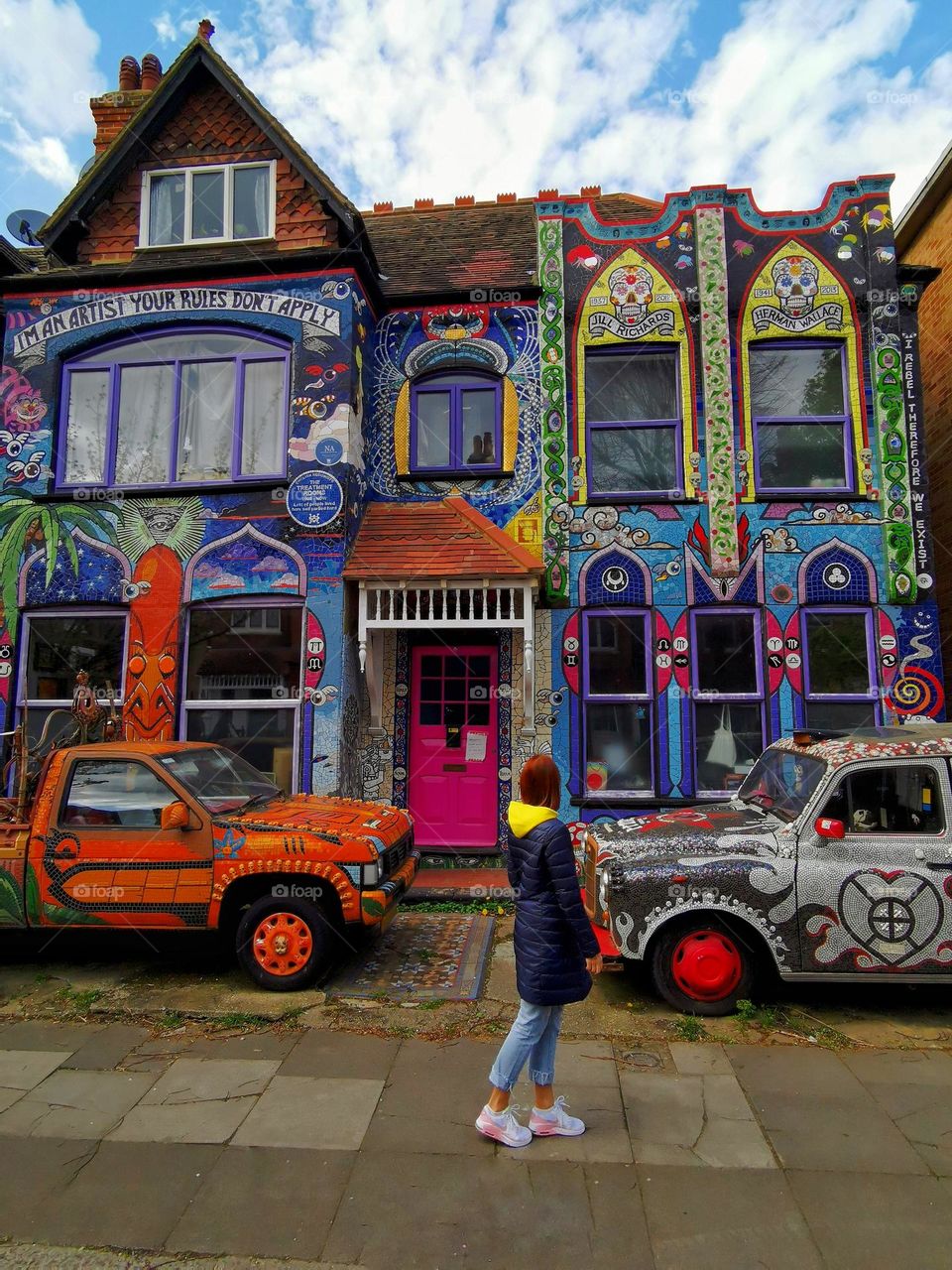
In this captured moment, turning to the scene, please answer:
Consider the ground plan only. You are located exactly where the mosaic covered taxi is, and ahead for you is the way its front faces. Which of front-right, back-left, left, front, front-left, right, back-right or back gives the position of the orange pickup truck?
front

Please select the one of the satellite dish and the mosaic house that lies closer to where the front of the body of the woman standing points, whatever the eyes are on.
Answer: the mosaic house

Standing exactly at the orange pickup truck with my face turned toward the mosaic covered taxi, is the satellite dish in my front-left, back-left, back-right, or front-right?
back-left

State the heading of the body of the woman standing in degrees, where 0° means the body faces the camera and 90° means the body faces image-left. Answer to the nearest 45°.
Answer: approximately 225°

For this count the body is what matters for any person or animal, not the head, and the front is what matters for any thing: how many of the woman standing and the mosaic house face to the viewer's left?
0

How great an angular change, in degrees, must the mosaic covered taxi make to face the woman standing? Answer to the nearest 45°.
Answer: approximately 45° to its left

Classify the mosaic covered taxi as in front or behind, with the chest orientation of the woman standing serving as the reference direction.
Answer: in front

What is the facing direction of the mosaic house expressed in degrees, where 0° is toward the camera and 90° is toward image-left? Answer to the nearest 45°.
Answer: approximately 0°

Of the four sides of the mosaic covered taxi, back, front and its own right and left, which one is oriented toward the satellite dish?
front

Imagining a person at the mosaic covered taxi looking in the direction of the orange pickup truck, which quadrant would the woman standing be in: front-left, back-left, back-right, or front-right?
front-left

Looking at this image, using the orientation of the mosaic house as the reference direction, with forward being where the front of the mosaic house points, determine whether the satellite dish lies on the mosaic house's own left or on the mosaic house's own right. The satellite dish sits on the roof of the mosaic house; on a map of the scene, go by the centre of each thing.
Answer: on the mosaic house's own right

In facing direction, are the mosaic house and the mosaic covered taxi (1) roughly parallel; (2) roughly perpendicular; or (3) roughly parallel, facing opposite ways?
roughly perpendicular

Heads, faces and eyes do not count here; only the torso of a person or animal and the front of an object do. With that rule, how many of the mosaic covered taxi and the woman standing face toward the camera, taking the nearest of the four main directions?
0

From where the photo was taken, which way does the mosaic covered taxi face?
to the viewer's left

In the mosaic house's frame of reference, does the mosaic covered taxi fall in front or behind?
in front

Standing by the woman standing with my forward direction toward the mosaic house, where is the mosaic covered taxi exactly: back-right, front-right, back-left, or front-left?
front-right
